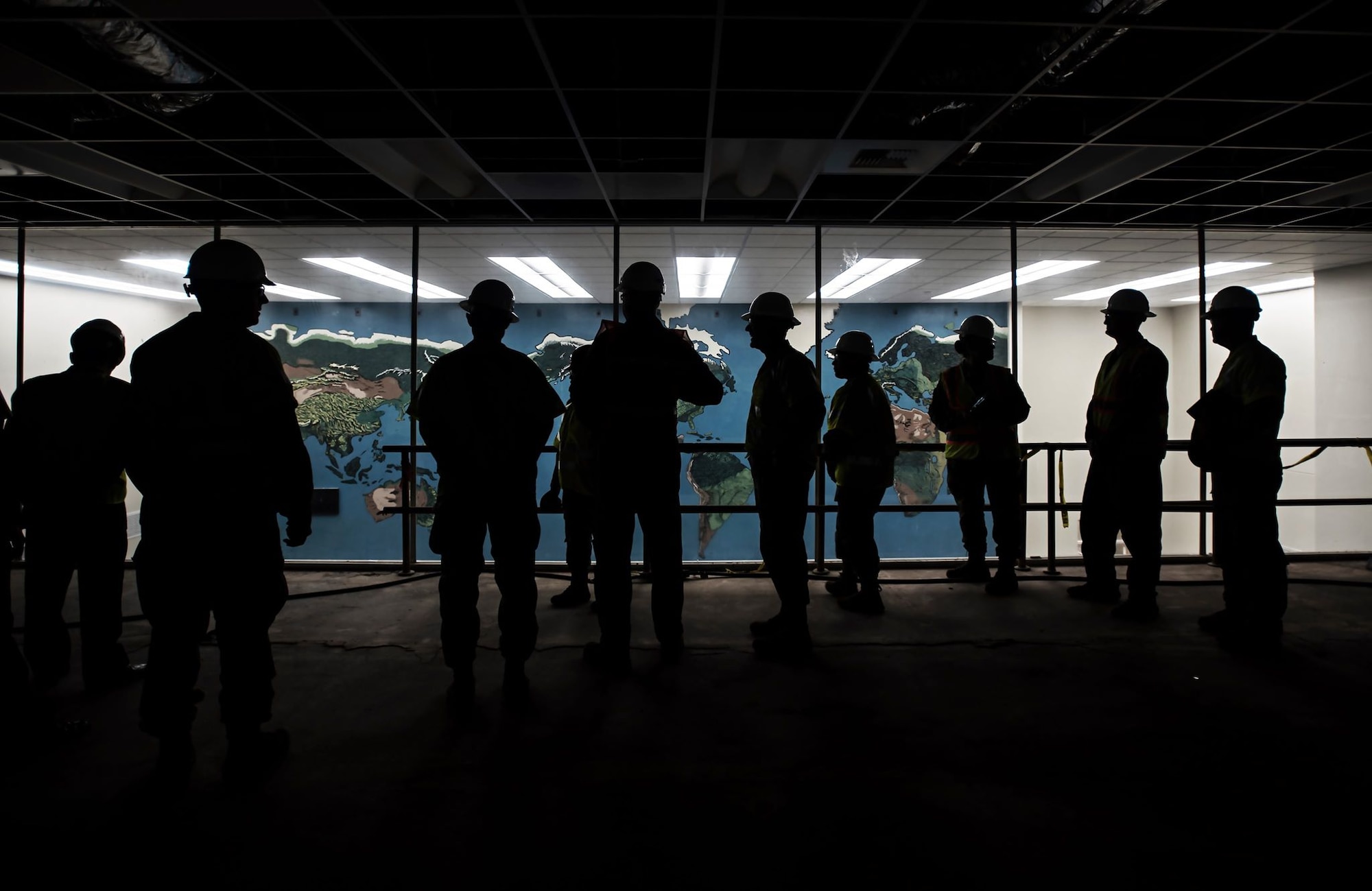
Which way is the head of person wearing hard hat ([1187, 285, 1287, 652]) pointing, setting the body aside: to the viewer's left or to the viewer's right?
to the viewer's left

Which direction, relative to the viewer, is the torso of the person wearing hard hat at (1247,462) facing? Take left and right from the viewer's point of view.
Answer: facing to the left of the viewer

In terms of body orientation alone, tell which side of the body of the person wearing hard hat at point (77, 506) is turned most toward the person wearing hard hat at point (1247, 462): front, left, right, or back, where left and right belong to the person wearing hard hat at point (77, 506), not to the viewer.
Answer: right

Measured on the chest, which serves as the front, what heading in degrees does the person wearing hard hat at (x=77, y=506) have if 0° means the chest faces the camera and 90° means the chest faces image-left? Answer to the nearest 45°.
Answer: approximately 225°

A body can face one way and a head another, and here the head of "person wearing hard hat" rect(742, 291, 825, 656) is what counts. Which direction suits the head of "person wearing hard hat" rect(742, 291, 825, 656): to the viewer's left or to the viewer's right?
to the viewer's left

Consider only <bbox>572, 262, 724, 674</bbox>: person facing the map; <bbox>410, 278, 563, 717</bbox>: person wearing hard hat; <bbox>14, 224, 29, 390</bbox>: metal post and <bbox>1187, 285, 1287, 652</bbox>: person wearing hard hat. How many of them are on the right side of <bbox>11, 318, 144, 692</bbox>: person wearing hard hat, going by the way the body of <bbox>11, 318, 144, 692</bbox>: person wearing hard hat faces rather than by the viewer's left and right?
3

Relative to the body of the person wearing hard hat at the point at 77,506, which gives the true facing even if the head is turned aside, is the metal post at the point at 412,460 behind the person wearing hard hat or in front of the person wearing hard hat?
in front

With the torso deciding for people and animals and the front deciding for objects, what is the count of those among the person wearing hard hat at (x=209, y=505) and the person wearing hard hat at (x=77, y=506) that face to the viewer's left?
0

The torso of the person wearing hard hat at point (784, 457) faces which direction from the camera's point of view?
to the viewer's left
